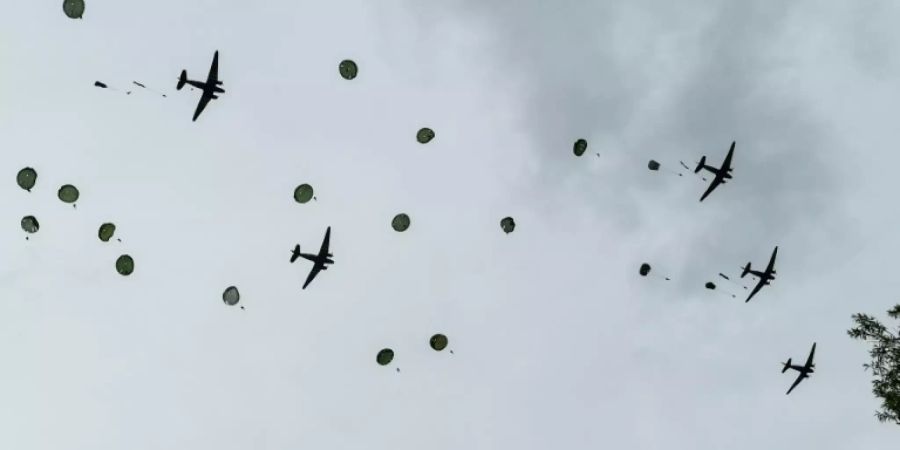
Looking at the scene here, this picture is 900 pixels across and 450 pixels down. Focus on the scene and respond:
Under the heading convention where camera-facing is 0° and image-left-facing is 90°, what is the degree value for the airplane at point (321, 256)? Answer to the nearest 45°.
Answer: approximately 270°

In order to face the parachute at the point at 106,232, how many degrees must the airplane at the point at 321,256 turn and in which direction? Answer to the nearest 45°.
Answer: approximately 135° to its right

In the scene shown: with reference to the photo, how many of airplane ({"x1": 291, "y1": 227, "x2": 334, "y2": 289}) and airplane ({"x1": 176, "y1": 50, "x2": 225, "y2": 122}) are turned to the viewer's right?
2

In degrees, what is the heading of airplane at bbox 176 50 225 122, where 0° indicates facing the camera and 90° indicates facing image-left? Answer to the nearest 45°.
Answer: approximately 270°
